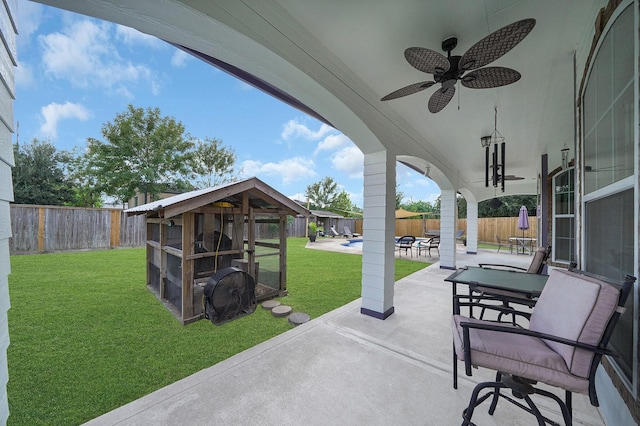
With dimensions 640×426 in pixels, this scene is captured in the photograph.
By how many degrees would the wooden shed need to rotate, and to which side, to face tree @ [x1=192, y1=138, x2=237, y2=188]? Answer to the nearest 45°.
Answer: approximately 135° to its left

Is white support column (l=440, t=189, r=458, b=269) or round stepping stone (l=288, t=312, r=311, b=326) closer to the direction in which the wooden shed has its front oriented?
the round stepping stone

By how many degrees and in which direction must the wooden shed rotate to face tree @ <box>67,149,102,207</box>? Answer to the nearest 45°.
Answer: approximately 180°

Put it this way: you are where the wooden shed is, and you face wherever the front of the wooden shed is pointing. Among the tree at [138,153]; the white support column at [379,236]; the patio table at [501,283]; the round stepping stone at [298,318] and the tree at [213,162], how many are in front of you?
3

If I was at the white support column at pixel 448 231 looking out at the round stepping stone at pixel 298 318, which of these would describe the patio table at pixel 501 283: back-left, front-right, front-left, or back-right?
front-left

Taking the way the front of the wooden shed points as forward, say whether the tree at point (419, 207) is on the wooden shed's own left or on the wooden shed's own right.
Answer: on the wooden shed's own left

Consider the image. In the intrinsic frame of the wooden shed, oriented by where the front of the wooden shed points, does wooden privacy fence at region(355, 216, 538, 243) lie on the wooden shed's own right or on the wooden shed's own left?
on the wooden shed's own left

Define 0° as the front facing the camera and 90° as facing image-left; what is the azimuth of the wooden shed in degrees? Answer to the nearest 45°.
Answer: approximately 315°

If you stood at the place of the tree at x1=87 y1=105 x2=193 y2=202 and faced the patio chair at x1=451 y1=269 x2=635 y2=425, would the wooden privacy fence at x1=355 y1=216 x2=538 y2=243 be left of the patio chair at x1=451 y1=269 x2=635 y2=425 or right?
left

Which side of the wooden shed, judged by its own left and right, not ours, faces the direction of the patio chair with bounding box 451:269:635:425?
front

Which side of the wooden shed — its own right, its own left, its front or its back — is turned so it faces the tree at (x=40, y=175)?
back

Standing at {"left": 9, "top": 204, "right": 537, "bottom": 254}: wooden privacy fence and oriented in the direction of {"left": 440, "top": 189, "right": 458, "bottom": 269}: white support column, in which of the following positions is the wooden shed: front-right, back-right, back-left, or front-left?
front-right

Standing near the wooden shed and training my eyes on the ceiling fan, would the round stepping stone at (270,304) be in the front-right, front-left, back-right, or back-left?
front-left

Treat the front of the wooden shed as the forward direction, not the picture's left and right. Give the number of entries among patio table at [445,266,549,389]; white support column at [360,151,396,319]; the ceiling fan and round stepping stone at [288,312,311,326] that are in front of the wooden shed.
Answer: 4

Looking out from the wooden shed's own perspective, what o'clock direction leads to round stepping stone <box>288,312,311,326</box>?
The round stepping stone is roughly at 12 o'clock from the wooden shed.

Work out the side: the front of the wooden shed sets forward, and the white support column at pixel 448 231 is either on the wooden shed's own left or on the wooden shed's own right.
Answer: on the wooden shed's own left

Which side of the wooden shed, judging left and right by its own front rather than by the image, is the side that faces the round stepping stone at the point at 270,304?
front
